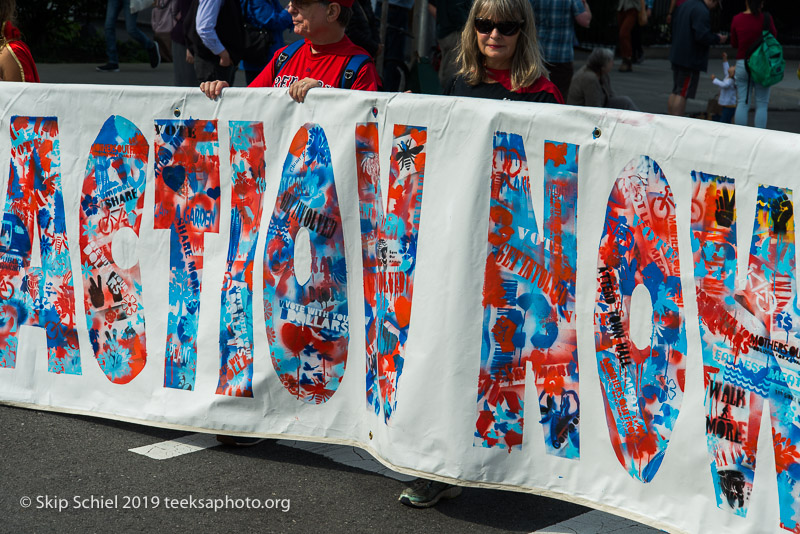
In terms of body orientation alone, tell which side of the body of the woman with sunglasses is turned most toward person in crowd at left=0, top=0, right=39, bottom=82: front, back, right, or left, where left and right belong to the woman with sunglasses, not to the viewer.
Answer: right

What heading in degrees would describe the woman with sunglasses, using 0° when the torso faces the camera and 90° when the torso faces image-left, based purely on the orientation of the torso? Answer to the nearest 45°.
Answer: approximately 0°

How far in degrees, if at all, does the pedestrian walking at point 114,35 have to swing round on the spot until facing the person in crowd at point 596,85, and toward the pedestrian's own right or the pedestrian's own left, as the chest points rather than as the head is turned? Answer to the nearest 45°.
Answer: approximately 135° to the pedestrian's own left

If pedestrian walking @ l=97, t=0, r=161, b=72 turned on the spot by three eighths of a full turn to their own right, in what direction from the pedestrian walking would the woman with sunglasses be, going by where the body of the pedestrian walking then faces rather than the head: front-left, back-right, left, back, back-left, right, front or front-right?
back-right

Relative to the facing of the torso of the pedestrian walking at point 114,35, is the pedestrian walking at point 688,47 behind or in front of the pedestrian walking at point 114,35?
behind

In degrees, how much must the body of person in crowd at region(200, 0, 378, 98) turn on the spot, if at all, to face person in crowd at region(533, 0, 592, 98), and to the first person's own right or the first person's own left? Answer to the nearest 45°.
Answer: approximately 180°

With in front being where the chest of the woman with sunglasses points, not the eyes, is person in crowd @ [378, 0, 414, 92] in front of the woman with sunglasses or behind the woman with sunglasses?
behind

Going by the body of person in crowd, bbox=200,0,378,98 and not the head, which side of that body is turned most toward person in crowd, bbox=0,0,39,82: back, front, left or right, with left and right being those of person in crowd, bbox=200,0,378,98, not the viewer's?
right

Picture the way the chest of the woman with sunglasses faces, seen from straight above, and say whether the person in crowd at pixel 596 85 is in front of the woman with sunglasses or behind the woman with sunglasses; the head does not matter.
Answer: behind

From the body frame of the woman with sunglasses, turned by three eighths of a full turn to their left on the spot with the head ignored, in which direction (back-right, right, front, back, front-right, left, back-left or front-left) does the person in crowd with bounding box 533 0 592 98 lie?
front-left

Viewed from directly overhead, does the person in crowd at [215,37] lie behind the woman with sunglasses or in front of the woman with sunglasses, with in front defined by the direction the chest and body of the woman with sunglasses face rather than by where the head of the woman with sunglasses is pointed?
behind

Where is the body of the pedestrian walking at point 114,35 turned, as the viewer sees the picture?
to the viewer's left
